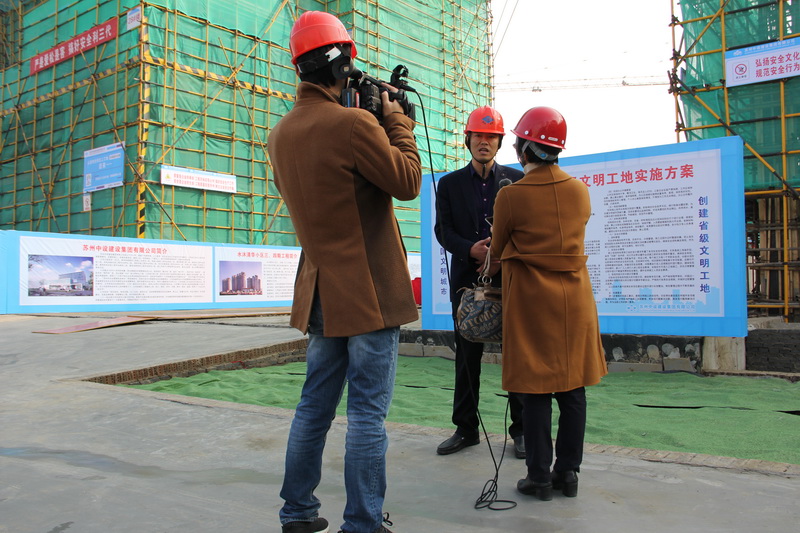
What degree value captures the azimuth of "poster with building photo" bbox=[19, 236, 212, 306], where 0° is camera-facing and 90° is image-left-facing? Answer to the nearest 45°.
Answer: approximately 315°

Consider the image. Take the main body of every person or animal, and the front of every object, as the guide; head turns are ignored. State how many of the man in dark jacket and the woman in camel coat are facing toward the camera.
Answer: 1

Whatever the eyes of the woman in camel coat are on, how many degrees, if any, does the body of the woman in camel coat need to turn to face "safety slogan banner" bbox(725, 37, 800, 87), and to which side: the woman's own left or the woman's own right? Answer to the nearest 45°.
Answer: approximately 45° to the woman's own right

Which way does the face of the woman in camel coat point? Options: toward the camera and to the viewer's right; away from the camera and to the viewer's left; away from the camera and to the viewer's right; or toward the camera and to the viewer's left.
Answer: away from the camera and to the viewer's left

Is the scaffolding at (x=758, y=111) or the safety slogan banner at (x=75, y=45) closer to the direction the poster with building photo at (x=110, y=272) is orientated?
the scaffolding

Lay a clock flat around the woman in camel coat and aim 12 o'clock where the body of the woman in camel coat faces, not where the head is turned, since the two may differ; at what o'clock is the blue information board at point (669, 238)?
The blue information board is roughly at 2 o'clock from the woman in camel coat.

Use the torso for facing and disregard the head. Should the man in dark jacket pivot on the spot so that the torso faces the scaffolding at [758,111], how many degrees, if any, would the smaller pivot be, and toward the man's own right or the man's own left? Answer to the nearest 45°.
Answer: approximately 135° to the man's own left

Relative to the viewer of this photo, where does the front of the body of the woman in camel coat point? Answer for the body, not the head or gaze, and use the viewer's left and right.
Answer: facing away from the viewer and to the left of the viewer

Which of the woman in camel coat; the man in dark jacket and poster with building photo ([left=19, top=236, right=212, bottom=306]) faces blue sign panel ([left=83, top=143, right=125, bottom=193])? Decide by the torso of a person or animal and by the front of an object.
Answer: the woman in camel coat

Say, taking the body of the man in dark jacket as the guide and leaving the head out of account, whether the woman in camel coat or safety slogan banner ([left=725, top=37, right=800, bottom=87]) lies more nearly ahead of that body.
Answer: the woman in camel coat
